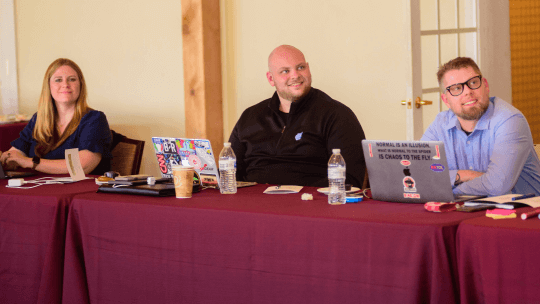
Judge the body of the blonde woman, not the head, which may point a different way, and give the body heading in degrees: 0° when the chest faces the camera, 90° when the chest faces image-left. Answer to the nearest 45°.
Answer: approximately 45°

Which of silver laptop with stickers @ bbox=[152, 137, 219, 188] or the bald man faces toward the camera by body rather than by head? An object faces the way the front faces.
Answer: the bald man

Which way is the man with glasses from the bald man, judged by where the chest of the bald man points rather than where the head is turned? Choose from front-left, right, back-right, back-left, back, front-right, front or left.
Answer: front-left

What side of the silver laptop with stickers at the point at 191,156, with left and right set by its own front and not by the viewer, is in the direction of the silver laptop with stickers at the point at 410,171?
right

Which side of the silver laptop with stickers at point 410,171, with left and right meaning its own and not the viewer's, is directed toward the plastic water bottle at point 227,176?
left

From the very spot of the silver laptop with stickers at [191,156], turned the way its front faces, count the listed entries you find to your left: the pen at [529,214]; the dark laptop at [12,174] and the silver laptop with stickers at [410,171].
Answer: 1

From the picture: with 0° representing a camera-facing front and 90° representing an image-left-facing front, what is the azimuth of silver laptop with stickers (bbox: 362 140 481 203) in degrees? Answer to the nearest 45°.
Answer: approximately 225°

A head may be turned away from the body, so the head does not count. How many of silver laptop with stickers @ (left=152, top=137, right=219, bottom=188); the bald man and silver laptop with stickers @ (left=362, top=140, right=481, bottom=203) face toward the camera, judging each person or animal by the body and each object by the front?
1

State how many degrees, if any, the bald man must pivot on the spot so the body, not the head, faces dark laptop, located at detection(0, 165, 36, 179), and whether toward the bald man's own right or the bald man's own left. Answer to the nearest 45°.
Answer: approximately 90° to the bald man's own right

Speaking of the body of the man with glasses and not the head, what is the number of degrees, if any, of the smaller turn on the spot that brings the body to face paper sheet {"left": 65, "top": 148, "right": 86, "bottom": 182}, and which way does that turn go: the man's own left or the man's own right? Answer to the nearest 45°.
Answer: approximately 45° to the man's own right

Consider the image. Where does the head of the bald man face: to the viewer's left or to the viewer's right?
to the viewer's right

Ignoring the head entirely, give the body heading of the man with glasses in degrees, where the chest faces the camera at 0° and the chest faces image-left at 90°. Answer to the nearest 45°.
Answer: approximately 45°

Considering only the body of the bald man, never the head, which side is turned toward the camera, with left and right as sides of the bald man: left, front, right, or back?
front

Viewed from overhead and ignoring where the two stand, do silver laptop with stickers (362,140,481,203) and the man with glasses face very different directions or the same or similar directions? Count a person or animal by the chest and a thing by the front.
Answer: very different directions

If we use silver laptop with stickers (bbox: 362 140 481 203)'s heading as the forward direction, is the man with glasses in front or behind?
in front
